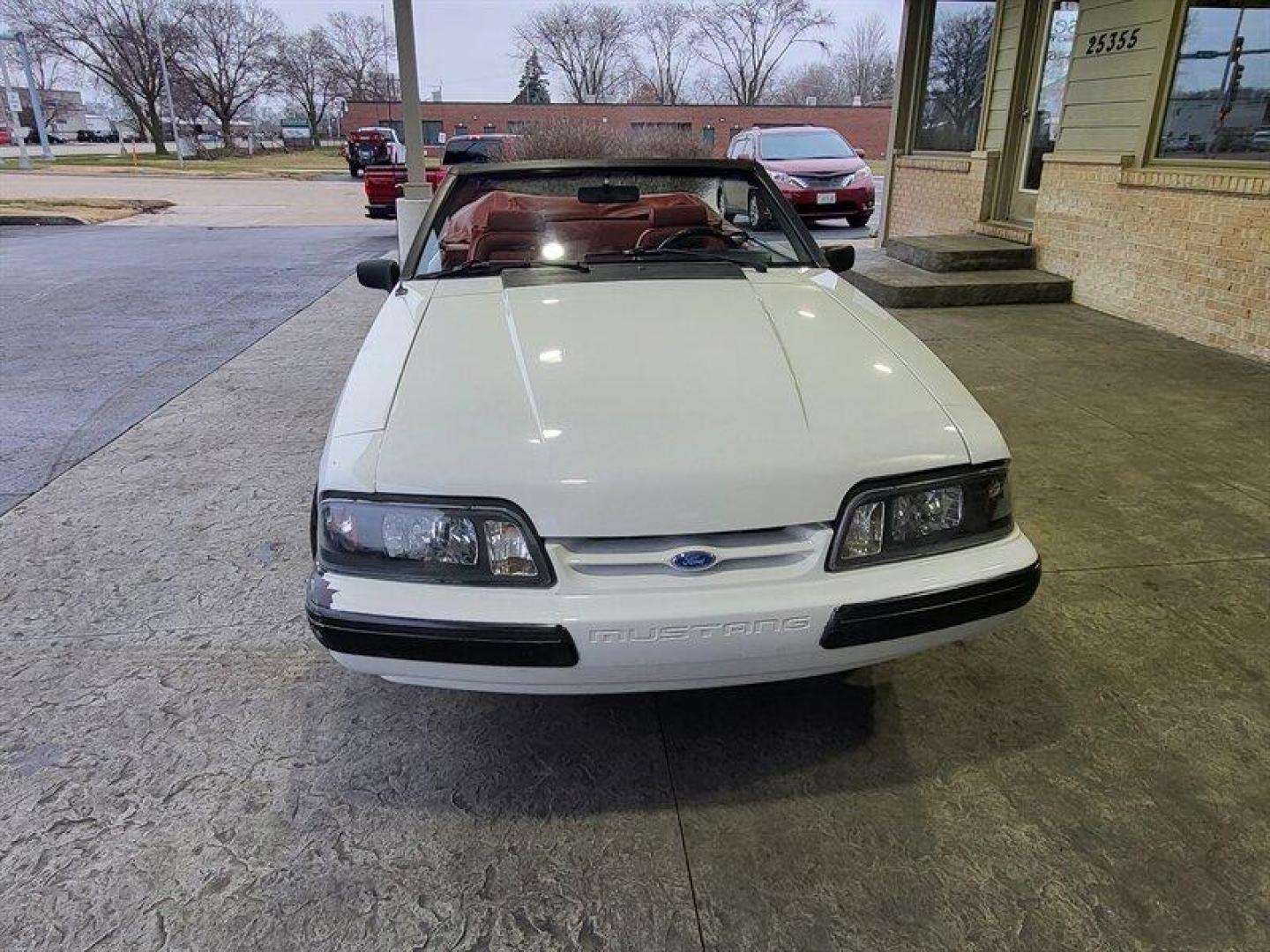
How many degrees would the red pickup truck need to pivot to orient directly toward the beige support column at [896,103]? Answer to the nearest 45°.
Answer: approximately 90° to its right

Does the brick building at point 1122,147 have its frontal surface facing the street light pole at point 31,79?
no

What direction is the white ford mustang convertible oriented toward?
toward the camera

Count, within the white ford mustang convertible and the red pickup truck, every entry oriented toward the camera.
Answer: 1

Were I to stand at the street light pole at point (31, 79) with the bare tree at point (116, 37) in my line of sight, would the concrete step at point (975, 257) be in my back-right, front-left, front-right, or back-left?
back-right

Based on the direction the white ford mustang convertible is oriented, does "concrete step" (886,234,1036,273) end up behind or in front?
behind

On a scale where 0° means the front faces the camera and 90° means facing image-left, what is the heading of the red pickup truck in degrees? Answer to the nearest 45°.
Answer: approximately 225°

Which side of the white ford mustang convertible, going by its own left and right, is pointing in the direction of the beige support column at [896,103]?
back

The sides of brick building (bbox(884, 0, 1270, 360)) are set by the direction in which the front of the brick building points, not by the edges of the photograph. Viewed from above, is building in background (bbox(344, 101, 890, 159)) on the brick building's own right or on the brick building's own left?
on the brick building's own right

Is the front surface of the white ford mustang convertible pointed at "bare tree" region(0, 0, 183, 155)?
no

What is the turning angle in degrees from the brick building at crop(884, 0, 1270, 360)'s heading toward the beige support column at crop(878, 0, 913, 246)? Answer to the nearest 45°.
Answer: approximately 90° to its right

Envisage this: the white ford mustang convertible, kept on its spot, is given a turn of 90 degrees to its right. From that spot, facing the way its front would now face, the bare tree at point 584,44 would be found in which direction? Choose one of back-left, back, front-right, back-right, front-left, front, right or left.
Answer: right

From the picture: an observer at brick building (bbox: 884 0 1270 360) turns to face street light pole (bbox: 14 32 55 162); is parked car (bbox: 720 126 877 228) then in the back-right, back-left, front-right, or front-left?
front-right

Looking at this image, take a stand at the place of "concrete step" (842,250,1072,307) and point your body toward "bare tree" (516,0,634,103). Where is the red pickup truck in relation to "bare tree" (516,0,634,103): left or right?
left

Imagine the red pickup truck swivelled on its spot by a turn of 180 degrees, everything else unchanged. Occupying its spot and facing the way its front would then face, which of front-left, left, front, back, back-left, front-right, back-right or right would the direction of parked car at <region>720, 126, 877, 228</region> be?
back-left

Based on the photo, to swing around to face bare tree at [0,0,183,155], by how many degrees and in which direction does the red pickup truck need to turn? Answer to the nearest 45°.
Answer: approximately 45° to its left

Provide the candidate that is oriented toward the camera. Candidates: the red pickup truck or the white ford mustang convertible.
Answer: the white ford mustang convertible

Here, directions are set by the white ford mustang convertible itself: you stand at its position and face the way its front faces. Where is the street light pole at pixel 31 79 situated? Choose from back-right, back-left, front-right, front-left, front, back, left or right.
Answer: back-right

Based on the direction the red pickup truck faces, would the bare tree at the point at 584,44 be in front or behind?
in front

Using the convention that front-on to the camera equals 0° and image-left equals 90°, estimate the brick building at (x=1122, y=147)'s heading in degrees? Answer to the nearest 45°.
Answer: approximately 45°

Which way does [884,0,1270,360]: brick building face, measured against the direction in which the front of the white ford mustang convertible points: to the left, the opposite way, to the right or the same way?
to the right
